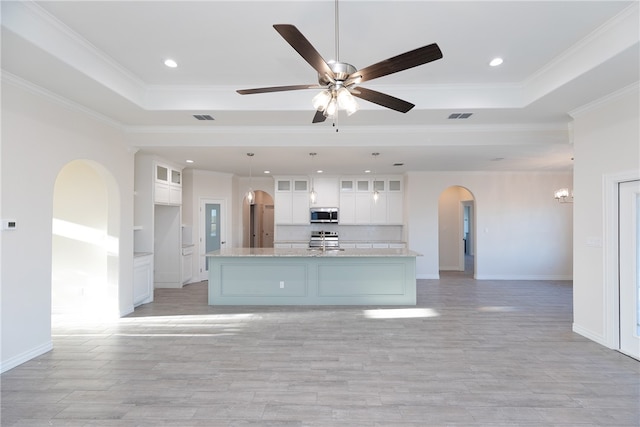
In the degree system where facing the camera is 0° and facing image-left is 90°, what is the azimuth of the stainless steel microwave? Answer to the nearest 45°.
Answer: approximately 0°

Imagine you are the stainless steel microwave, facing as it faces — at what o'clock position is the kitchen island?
The kitchen island is roughly at 12 o'clock from the stainless steel microwave.

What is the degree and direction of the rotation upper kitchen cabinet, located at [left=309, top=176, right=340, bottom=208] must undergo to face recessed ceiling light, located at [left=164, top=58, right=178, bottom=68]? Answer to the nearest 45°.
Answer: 0° — it already faces it

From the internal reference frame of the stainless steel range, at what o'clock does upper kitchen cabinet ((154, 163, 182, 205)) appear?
The upper kitchen cabinet is roughly at 2 o'clock from the stainless steel range.

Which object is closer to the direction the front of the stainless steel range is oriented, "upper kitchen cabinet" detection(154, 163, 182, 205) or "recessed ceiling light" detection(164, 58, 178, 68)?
the recessed ceiling light

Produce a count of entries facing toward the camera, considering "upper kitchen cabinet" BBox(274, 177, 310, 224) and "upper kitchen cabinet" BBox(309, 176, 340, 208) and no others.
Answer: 2

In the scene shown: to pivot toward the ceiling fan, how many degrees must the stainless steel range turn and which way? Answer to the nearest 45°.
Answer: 0° — it already faces it

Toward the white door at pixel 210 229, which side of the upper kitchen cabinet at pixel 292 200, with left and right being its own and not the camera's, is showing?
right
